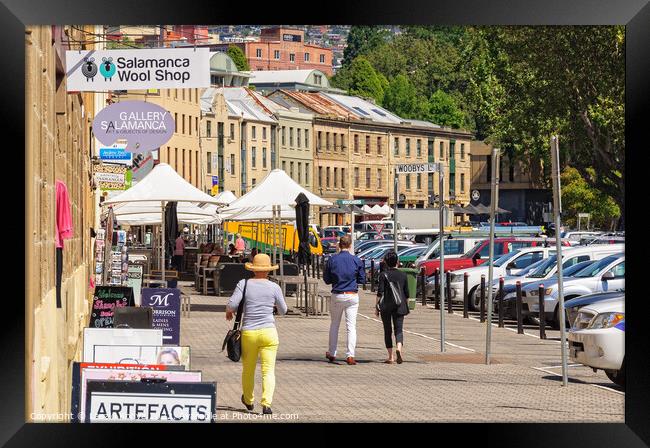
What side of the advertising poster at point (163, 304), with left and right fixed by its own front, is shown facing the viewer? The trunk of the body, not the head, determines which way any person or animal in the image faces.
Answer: front

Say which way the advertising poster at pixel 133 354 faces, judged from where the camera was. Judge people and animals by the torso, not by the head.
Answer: facing the viewer
